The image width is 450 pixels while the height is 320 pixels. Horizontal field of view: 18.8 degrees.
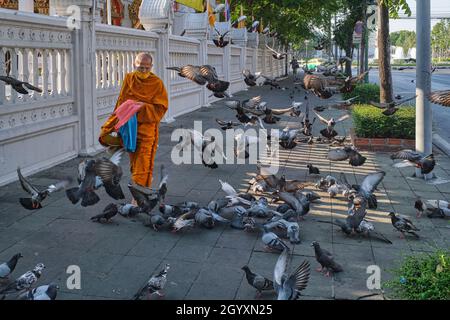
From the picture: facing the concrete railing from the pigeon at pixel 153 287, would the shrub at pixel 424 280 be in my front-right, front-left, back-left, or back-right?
back-right

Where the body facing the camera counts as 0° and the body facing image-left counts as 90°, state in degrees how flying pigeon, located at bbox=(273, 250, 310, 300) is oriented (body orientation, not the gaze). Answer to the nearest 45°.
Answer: approximately 180°

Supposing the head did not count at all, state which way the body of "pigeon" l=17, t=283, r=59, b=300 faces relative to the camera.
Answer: to the viewer's right

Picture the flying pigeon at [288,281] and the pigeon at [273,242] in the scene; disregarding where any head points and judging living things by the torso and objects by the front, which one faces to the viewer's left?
the pigeon

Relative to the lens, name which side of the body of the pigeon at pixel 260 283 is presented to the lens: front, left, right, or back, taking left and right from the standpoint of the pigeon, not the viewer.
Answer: left

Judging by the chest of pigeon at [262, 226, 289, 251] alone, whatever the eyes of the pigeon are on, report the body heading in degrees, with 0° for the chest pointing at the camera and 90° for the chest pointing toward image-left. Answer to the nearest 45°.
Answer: approximately 90°

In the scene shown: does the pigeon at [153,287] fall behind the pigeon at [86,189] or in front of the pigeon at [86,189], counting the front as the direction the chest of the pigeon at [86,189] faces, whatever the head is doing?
behind
